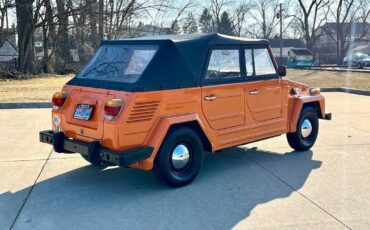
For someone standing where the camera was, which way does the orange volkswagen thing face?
facing away from the viewer and to the right of the viewer

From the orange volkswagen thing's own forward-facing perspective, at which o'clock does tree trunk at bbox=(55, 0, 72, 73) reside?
The tree trunk is roughly at 10 o'clock from the orange volkswagen thing.

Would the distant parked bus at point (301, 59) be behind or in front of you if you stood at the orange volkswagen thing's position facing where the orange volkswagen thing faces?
in front

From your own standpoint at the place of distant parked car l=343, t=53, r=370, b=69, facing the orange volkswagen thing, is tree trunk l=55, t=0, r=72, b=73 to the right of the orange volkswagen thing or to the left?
right

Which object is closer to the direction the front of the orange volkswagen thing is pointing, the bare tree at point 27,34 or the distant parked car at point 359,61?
the distant parked car

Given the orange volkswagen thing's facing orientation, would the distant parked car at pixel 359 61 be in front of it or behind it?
in front
